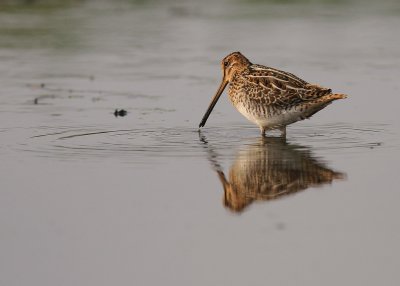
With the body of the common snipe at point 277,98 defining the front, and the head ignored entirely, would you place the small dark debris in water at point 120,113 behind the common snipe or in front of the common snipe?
in front

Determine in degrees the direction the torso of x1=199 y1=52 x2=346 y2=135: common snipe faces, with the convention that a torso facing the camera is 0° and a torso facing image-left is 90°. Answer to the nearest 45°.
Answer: approximately 90°
